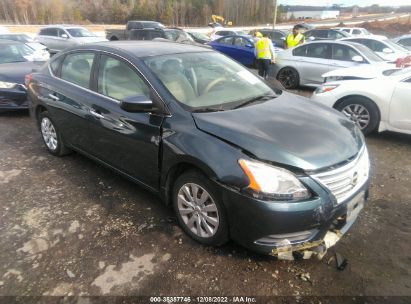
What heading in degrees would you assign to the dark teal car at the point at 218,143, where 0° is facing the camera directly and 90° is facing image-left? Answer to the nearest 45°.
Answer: approximately 315°

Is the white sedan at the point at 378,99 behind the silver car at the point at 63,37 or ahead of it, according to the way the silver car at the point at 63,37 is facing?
ahead

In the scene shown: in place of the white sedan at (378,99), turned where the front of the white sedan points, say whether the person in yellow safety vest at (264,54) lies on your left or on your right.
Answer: on your right

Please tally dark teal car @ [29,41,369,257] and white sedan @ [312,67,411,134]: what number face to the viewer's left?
1

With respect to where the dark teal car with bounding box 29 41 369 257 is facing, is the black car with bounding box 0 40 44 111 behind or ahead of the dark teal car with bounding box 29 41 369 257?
behind

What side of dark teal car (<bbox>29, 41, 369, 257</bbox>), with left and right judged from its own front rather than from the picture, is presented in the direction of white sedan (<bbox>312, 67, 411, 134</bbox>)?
left

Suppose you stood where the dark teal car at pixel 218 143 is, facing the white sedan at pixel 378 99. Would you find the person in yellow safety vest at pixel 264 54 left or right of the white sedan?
left

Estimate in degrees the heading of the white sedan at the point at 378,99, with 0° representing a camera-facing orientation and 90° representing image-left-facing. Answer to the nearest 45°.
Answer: approximately 90°

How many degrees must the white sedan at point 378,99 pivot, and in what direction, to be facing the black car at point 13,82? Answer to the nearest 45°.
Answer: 0° — it already faces it

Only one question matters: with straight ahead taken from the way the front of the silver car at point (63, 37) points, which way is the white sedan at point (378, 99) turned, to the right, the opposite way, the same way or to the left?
the opposite way
